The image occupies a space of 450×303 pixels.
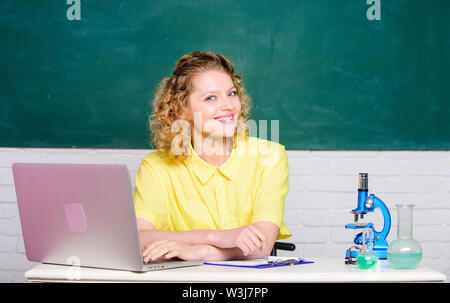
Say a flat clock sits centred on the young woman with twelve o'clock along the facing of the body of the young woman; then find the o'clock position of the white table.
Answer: The white table is roughly at 12 o'clock from the young woman.

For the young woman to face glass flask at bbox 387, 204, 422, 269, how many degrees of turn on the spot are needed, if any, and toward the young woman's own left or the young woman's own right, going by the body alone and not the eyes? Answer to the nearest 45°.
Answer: approximately 45° to the young woman's own left

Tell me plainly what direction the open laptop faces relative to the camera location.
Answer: facing away from the viewer and to the right of the viewer

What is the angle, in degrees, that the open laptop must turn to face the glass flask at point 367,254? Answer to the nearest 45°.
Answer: approximately 45° to its right

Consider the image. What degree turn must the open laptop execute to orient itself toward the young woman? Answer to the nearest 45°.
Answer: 0° — it already faces them

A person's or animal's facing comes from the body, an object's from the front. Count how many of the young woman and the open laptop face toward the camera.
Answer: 1

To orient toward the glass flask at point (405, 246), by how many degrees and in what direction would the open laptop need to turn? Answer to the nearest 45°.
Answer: approximately 45° to its right

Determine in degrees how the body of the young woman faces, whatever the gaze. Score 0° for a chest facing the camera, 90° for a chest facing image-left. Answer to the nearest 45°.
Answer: approximately 0°
